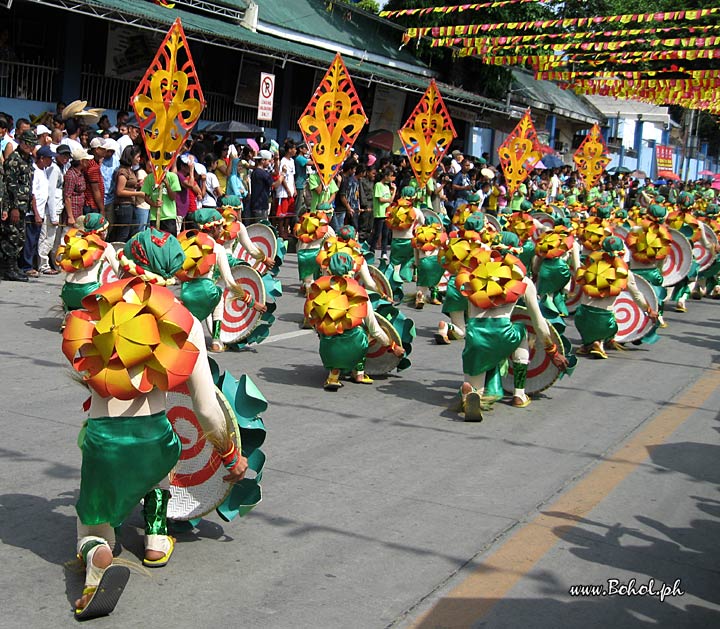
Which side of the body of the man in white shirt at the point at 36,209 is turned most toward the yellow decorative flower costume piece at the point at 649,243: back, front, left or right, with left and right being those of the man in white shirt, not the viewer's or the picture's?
front

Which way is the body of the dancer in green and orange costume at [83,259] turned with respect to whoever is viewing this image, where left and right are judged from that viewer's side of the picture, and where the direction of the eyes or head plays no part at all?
facing away from the viewer and to the right of the viewer

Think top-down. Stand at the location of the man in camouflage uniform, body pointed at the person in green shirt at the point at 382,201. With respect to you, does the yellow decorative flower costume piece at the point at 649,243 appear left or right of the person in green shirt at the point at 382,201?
right

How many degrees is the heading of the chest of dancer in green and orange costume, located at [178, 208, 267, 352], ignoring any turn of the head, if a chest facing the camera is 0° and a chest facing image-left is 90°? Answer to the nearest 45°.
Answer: approximately 225°

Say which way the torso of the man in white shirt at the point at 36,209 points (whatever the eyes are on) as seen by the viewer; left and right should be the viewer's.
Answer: facing to the right of the viewer

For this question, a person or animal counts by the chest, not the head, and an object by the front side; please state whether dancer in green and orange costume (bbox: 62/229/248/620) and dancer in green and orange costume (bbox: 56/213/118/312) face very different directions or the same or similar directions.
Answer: same or similar directions

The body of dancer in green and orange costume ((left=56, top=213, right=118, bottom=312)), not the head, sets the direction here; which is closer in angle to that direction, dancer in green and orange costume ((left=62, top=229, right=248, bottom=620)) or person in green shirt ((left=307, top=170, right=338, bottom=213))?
the person in green shirt

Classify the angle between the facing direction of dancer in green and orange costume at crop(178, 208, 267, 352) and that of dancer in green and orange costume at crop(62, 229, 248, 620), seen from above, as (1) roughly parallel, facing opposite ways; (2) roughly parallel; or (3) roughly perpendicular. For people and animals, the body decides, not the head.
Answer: roughly parallel

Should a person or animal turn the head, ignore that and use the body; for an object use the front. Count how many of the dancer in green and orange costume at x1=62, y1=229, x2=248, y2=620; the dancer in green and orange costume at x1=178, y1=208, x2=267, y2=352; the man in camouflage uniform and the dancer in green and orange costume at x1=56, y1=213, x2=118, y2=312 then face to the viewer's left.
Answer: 0

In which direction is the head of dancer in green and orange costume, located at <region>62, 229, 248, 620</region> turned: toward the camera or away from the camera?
away from the camera

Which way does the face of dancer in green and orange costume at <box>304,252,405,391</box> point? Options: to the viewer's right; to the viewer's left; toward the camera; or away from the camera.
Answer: away from the camera

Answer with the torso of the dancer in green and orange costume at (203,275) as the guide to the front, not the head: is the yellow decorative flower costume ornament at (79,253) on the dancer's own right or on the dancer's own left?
on the dancer's own left

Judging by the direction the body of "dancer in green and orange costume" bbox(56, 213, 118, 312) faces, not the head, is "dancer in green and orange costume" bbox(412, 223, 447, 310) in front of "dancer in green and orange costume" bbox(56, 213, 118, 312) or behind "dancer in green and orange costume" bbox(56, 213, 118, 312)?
in front

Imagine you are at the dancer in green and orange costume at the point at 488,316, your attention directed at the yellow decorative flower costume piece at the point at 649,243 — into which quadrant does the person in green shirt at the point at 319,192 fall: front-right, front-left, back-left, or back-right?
front-left

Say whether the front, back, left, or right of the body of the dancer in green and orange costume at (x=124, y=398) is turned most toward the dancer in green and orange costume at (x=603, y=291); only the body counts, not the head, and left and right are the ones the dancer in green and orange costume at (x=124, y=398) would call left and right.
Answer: front

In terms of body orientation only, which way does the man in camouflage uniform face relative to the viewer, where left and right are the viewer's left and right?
facing to the right of the viewer

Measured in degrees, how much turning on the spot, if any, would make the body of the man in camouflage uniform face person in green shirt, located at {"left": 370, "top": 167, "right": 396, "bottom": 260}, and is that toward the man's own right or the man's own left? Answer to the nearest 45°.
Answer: approximately 45° to the man's own left
